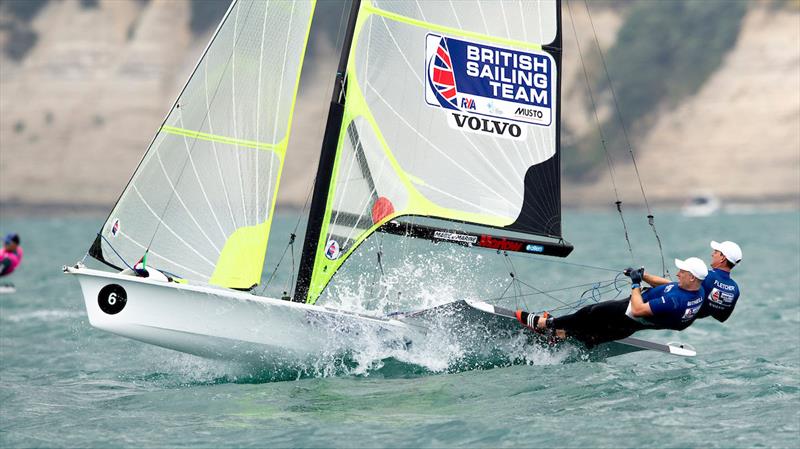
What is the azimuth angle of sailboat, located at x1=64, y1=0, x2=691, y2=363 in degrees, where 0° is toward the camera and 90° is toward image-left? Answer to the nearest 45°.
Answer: approximately 90°
